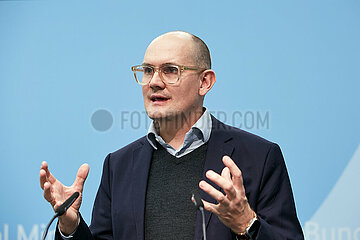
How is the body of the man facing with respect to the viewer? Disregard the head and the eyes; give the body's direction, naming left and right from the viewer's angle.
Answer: facing the viewer and to the left of the viewer

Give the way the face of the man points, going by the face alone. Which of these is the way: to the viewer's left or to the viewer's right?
to the viewer's left
